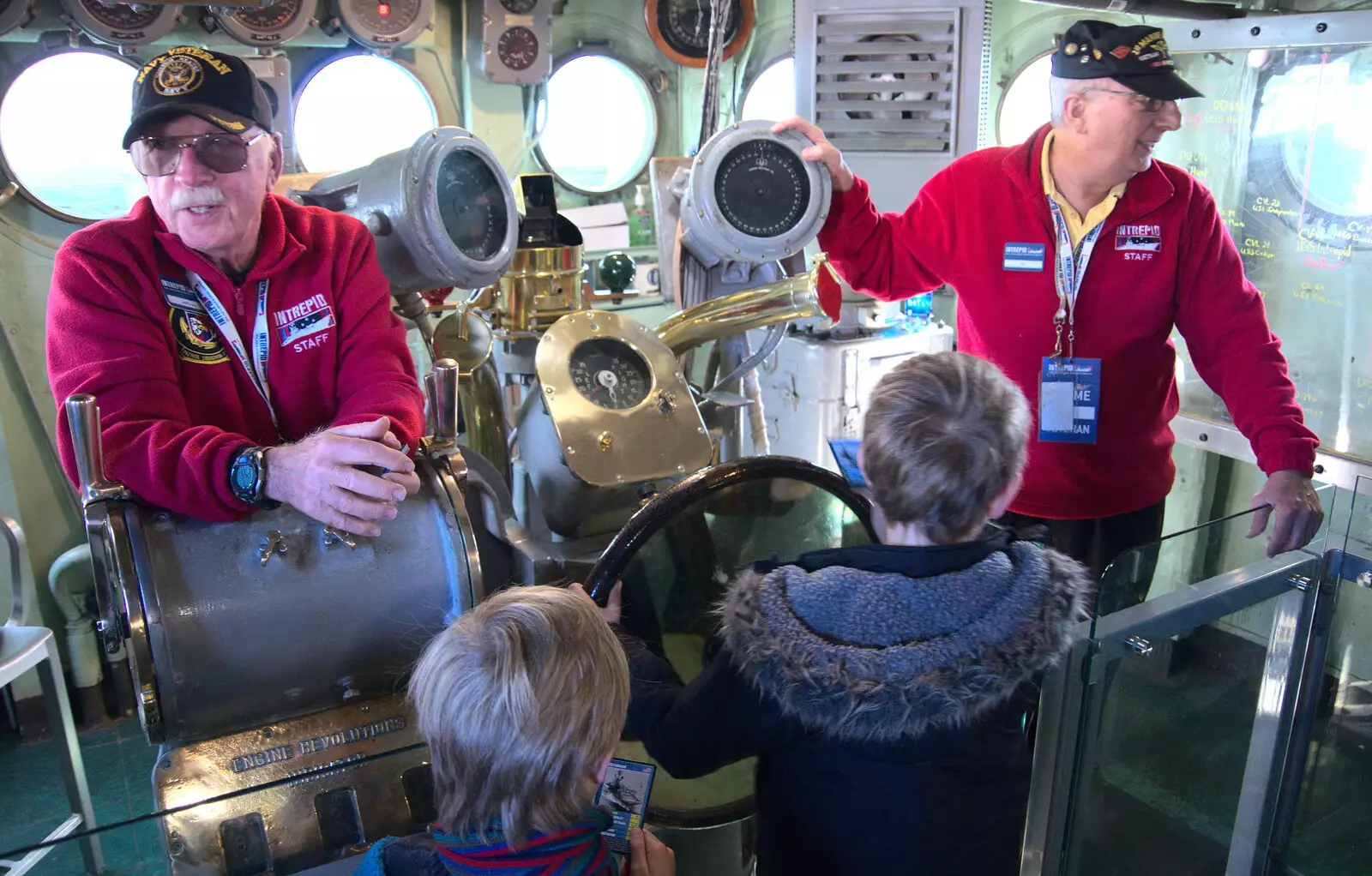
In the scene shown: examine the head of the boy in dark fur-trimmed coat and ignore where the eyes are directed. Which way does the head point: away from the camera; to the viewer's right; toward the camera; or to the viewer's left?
away from the camera

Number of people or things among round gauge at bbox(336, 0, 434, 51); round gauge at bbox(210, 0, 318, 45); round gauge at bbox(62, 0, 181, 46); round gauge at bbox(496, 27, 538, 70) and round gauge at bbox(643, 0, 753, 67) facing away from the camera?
0

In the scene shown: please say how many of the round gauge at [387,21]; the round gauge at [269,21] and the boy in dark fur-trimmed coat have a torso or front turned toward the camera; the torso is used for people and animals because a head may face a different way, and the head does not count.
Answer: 2

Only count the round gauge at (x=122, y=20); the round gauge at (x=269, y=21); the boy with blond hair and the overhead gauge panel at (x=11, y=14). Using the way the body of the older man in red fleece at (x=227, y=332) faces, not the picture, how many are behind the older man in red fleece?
3

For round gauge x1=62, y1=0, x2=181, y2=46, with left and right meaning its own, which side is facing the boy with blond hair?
front

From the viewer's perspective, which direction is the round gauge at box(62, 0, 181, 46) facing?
toward the camera

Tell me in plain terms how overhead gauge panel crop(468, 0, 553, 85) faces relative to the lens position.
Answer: facing the viewer

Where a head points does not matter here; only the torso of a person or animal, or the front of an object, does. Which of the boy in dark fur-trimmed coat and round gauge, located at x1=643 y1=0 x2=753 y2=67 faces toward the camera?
the round gauge

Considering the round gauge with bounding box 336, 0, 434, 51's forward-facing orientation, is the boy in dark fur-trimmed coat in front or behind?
in front

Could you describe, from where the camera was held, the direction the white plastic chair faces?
facing the viewer and to the right of the viewer

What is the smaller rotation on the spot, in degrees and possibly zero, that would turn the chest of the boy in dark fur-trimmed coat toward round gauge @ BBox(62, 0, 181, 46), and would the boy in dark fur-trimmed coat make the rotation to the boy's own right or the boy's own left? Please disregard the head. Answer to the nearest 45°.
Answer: approximately 45° to the boy's own left

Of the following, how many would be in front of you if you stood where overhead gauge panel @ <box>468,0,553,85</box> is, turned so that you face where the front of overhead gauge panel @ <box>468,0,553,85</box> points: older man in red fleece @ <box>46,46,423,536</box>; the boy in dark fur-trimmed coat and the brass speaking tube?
3

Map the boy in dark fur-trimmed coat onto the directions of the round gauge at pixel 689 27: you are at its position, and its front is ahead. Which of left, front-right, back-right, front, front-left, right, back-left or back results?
front

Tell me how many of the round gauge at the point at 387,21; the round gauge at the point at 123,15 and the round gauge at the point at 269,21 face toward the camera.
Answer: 3

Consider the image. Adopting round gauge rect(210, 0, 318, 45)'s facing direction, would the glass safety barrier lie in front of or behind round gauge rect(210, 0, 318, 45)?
in front

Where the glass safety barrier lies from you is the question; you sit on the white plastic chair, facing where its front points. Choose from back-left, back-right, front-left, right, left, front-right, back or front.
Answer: front
